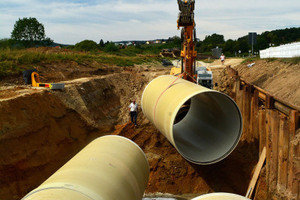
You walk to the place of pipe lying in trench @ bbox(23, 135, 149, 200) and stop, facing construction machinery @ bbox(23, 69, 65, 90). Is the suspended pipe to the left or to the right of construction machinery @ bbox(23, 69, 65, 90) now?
right

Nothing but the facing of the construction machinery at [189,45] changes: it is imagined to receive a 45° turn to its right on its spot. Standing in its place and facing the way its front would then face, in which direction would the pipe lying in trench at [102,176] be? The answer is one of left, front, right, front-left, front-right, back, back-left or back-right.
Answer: front-left

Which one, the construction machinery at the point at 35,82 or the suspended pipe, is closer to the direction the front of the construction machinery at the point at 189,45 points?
the suspended pipe

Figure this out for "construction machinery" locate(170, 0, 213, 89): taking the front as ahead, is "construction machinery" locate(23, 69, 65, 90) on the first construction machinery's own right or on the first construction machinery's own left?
on the first construction machinery's own right

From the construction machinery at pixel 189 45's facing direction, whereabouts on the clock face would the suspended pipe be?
The suspended pipe is roughly at 12 o'clock from the construction machinery.

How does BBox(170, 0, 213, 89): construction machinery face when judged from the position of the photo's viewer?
facing the viewer
